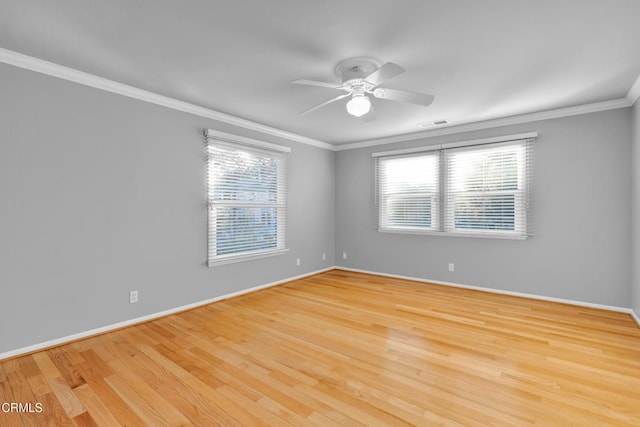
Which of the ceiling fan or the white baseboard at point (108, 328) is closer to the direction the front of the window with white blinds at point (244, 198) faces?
the ceiling fan

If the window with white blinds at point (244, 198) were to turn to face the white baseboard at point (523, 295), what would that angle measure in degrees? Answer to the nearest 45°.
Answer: approximately 45° to its left

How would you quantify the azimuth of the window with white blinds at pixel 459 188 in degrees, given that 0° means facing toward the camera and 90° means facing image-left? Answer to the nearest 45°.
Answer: approximately 45°

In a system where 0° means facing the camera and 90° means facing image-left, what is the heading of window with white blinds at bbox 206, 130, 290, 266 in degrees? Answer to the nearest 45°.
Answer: approximately 315°

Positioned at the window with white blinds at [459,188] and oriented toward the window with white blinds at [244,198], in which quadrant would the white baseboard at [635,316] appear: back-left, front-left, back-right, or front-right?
back-left

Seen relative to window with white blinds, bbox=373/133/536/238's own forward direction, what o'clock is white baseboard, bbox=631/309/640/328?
The white baseboard is roughly at 8 o'clock from the window with white blinds.

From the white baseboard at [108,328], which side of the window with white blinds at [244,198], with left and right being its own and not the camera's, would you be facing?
right

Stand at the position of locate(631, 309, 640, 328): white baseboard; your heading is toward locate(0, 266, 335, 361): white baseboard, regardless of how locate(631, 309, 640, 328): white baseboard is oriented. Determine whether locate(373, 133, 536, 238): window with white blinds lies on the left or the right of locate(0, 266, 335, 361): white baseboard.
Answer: right

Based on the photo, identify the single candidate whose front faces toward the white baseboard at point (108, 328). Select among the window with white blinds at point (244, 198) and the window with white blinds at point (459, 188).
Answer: the window with white blinds at point (459, 188)
